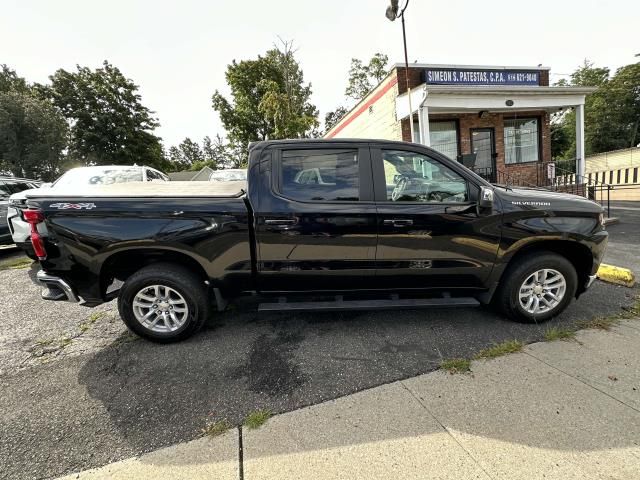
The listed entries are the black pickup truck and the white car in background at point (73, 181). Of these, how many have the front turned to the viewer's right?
1

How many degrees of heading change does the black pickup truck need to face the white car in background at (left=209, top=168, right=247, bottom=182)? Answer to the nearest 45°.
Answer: approximately 90° to its left

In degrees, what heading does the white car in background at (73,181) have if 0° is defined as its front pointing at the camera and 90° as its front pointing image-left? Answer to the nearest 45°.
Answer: approximately 45°

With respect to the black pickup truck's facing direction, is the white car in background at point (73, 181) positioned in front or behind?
behind

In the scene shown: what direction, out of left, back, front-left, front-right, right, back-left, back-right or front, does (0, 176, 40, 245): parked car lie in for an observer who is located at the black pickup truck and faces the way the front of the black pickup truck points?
back-left

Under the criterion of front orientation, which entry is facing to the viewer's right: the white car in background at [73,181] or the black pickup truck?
the black pickup truck

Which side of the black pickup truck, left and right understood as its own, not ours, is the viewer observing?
right

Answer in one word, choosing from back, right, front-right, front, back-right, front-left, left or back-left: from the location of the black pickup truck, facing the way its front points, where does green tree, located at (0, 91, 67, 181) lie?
back-left

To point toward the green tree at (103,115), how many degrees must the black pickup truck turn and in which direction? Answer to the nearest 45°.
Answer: approximately 135° to its left

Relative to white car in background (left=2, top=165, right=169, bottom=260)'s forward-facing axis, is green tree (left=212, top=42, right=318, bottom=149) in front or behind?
behind

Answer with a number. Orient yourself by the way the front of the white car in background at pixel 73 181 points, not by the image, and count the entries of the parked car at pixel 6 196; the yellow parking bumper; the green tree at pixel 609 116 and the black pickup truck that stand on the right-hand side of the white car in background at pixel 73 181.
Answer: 1

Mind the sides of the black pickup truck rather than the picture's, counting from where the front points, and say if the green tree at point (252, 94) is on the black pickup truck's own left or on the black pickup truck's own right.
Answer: on the black pickup truck's own left
